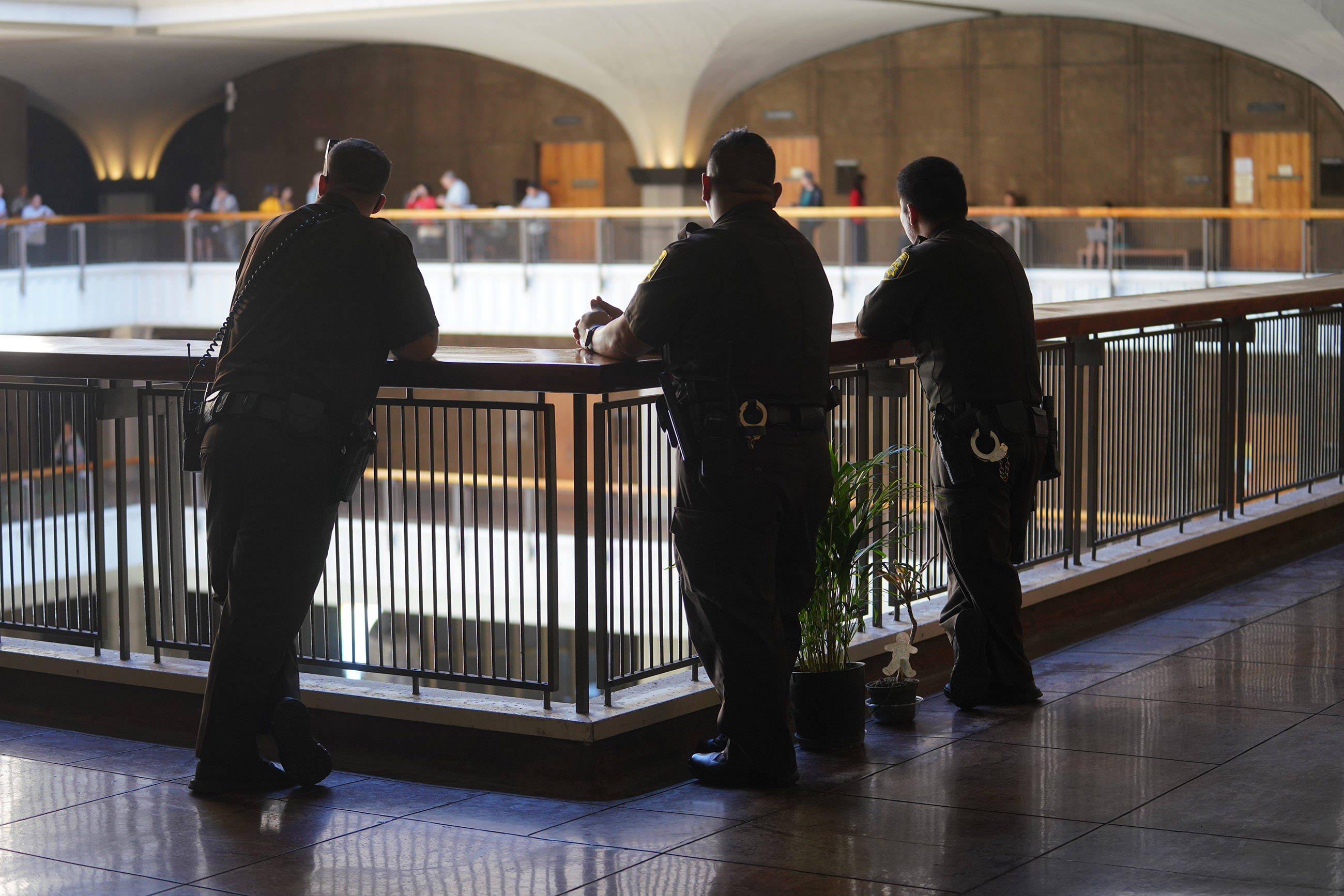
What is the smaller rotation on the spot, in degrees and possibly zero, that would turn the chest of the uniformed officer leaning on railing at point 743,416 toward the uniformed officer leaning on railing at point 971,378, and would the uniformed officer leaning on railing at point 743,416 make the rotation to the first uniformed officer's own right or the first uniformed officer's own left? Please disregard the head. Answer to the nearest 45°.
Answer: approximately 90° to the first uniformed officer's own right

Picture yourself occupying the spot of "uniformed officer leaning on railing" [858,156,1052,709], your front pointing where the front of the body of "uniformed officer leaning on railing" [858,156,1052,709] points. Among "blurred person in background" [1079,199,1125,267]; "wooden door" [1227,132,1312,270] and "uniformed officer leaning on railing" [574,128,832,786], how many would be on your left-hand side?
1

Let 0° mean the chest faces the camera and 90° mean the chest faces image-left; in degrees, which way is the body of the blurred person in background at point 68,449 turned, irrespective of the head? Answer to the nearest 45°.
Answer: approximately 0°

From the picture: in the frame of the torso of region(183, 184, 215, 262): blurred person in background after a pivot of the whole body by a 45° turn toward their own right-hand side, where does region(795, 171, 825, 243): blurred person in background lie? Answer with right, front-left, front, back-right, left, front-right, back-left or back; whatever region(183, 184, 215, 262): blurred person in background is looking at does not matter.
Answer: back-left

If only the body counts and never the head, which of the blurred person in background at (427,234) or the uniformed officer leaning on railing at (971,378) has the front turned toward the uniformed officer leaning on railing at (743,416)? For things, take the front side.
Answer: the blurred person in background

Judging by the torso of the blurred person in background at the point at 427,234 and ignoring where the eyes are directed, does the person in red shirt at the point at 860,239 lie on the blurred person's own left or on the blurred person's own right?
on the blurred person's own left

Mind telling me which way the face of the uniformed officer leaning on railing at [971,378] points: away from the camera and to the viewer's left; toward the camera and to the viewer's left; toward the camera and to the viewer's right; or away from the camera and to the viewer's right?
away from the camera and to the viewer's left

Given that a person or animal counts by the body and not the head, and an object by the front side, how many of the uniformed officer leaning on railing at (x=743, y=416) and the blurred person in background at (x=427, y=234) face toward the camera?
1

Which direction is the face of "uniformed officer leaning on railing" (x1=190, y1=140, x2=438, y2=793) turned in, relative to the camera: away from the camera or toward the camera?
away from the camera

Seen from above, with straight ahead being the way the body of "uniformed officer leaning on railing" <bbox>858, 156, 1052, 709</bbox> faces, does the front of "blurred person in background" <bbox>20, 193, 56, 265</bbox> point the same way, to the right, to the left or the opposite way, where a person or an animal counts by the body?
the opposite way

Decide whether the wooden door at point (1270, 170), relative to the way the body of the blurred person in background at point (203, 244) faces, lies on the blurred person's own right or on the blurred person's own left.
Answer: on the blurred person's own left

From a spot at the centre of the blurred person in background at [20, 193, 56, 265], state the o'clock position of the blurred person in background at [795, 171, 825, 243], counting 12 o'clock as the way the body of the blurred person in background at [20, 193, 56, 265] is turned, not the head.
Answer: the blurred person in background at [795, 171, 825, 243] is roughly at 9 o'clock from the blurred person in background at [20, 193, 56, 265].
